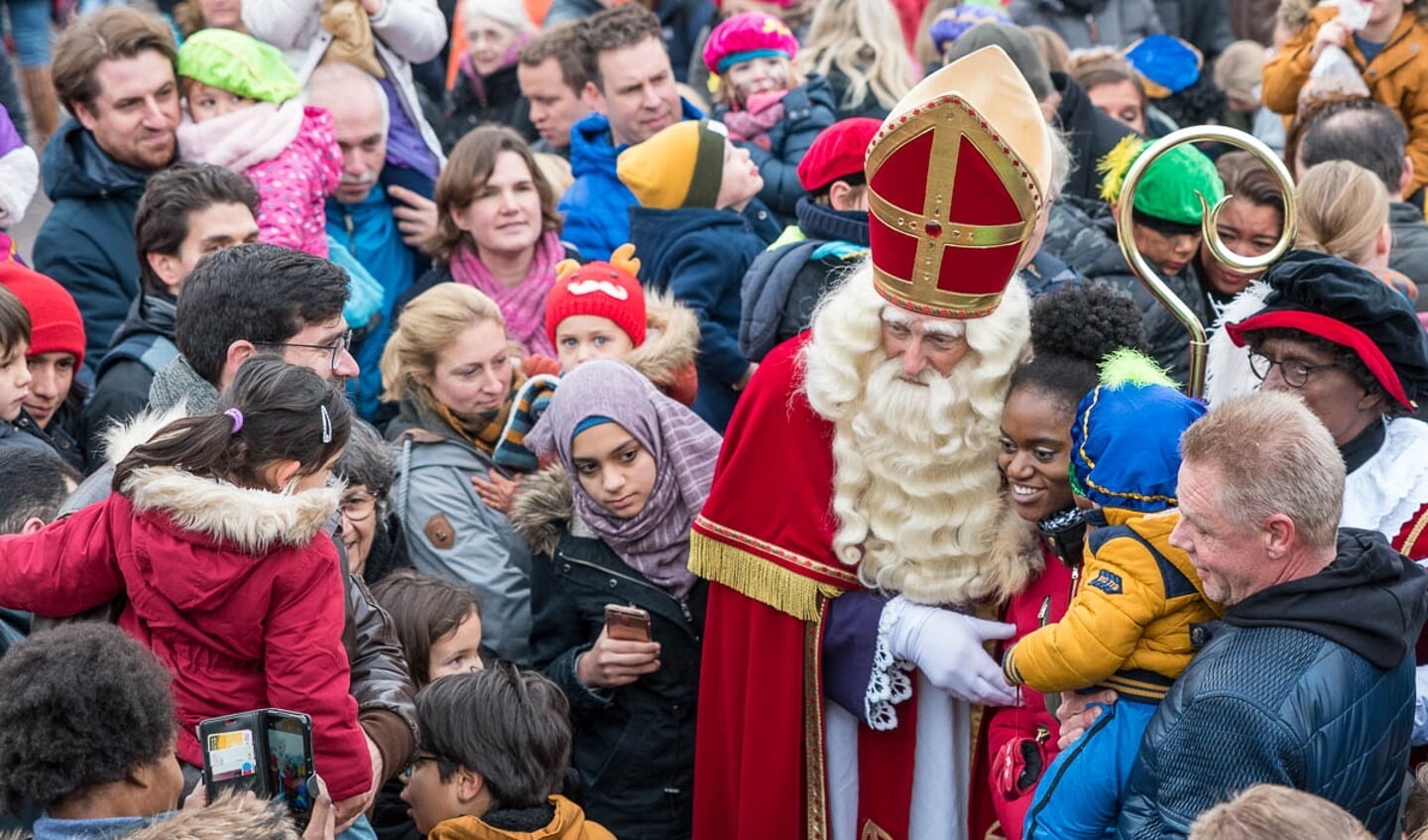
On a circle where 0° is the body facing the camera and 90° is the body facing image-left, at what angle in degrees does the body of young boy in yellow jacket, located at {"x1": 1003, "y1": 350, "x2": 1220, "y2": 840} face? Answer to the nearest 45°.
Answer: approximately 135°

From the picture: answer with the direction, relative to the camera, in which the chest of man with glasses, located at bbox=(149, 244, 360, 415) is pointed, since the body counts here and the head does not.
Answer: to the viewer's right

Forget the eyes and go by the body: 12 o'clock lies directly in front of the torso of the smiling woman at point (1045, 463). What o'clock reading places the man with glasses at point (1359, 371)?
The man with glasses is roughly at 7 o'clock from the smiling woman.

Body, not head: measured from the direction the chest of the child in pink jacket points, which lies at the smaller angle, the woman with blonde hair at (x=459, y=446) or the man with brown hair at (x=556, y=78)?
the woman with blonde hair

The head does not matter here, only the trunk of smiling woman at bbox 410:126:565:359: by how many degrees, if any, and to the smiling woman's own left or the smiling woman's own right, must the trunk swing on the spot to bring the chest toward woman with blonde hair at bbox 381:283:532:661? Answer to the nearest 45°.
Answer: approximately 45° to the smiling woman's own right

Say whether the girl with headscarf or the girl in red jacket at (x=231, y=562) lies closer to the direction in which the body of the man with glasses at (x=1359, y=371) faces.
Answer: the girl in red jacket

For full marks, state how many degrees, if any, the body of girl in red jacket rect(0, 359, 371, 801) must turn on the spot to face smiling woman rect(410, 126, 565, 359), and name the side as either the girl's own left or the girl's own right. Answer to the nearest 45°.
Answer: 0° — they already face them

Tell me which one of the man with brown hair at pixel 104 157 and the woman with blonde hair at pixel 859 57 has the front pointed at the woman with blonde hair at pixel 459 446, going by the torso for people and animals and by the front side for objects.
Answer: the man with brown hair

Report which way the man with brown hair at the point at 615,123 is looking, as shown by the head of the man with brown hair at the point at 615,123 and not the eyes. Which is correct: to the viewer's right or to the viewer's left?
to the viewer's right
